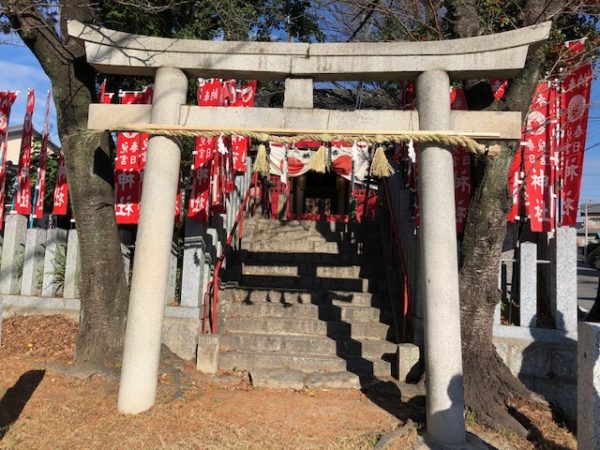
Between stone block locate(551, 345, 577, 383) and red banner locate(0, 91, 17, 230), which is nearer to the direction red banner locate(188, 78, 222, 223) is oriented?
the stone block

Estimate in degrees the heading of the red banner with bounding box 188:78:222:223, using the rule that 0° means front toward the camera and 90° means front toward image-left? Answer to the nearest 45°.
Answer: approximately 0°

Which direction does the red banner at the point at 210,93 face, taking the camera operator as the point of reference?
facing the viewer

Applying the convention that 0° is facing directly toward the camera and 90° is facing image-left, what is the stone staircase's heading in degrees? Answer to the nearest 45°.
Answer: approximately 0°

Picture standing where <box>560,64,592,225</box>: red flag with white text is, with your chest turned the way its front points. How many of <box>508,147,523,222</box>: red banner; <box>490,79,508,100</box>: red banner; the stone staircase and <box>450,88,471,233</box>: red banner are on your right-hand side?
4

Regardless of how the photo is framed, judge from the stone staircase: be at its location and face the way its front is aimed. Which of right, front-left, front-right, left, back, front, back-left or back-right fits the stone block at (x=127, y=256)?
right

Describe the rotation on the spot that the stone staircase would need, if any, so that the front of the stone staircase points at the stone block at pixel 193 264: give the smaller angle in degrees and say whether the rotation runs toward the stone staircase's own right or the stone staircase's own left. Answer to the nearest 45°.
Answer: approximately 90° to the stone staircase's own right

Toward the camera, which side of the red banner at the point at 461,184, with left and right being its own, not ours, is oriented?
front
